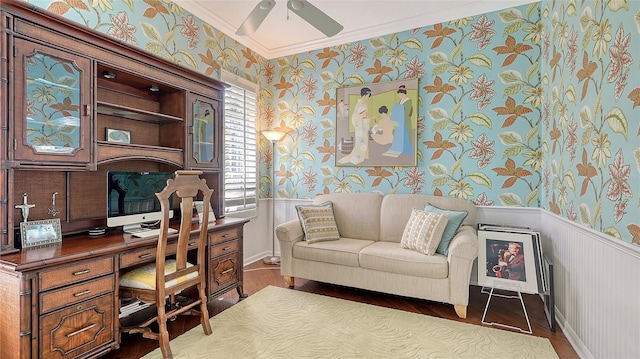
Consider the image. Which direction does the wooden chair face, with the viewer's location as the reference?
facing away from the viewer and to the left of the viewer

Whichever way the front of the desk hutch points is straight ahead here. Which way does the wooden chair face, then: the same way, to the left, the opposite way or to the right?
the opposite way

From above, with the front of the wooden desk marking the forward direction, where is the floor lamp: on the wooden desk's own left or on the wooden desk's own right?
on the wooden desk's own left

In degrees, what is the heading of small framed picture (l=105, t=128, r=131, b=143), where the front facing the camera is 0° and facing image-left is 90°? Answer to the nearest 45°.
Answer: approximately 315°

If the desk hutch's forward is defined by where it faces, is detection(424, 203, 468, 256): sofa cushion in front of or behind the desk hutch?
in front

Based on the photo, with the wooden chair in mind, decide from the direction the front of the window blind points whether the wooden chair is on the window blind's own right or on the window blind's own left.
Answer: on the window blind's own right

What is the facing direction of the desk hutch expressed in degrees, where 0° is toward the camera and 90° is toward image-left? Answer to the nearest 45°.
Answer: approximately 315°

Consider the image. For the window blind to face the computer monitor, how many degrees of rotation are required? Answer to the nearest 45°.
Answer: approximately 90° to its right

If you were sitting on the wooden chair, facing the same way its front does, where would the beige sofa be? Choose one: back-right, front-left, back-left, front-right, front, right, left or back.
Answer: back-right

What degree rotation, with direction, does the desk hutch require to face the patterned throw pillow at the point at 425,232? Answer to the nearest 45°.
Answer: approximately 45° to its left

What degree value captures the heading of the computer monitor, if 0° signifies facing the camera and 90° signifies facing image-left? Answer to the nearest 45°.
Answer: approximately 315°
